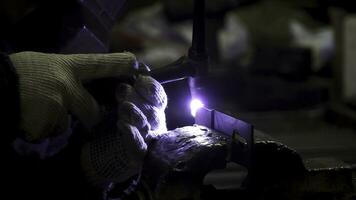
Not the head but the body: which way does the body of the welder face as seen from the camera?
to the viewer's right

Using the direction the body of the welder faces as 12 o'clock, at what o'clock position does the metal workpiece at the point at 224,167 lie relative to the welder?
The metal workpiece is roughly at 1 o'clock from the welder.
